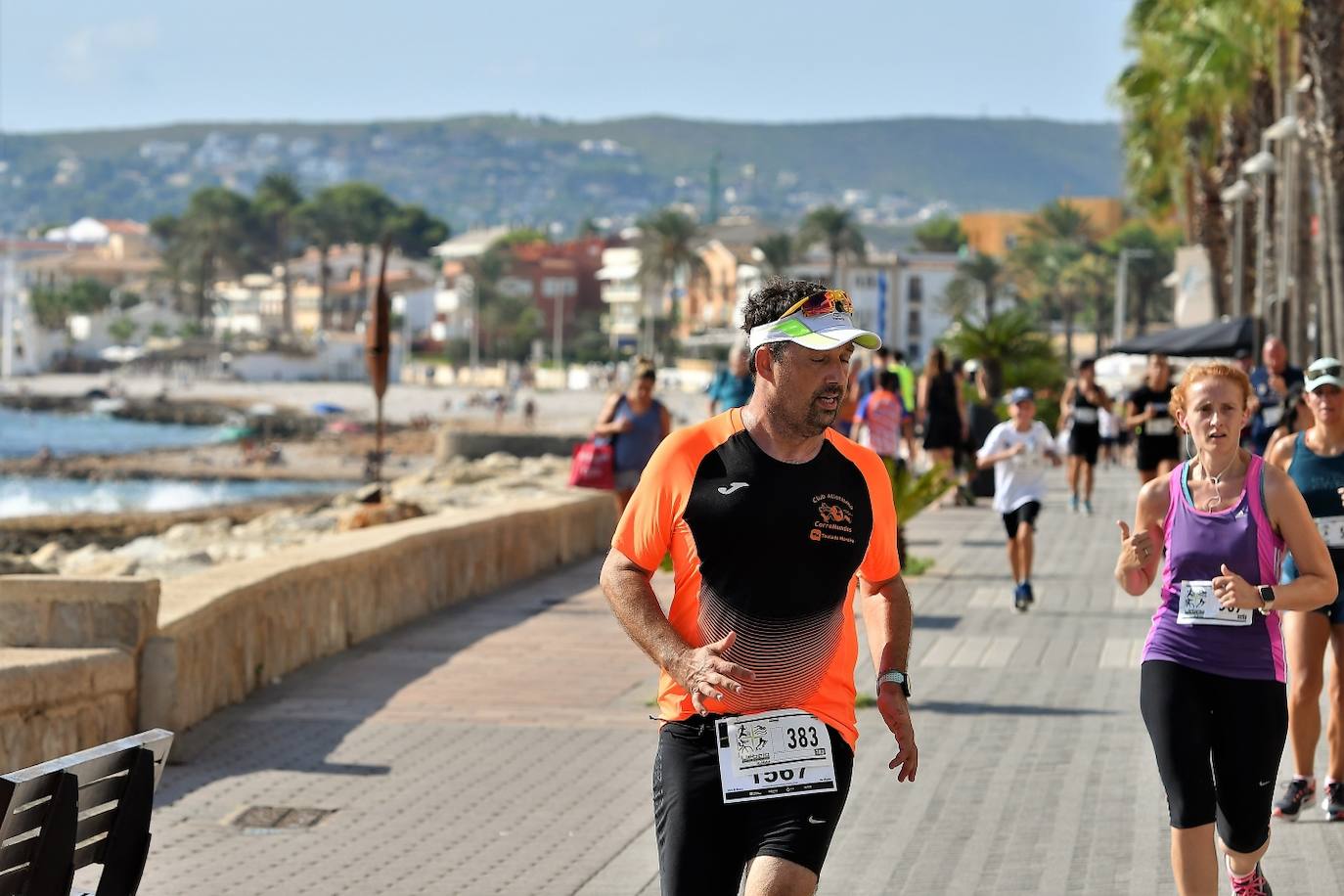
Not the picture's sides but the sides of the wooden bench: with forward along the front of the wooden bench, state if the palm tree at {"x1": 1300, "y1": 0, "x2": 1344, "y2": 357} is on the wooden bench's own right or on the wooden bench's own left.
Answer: on the wooden bench's own right

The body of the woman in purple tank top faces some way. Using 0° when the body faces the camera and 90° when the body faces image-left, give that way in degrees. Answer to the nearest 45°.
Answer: approximately 0°

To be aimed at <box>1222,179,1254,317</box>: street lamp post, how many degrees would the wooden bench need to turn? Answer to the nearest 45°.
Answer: approximately 90° to its right

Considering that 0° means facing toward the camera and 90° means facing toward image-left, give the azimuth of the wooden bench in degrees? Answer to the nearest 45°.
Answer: approximately 135°

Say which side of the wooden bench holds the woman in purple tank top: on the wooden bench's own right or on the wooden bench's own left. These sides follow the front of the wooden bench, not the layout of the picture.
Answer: on the wooden bench's own right

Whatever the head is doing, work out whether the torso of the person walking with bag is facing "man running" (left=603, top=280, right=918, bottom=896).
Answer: yes

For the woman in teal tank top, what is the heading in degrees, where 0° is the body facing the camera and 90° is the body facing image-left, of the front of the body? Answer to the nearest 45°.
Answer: approximately 0°

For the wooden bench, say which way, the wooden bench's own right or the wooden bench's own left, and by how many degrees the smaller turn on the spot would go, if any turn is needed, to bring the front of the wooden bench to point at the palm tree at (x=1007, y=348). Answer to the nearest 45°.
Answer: approximately 90° to the wooden bench's own right

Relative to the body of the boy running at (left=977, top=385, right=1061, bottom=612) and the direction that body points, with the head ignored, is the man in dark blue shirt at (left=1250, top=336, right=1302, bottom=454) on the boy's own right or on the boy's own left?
on the boy's own left

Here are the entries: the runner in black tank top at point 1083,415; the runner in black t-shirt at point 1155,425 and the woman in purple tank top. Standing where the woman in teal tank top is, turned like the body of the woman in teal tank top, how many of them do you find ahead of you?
1

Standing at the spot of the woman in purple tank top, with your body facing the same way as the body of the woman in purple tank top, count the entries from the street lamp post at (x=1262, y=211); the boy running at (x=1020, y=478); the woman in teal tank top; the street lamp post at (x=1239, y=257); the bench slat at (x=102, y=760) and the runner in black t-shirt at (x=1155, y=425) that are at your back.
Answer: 5
